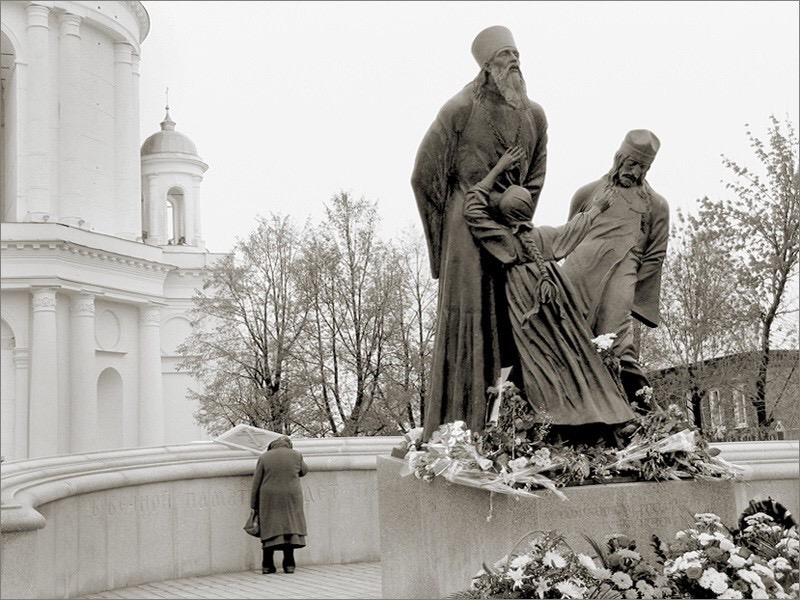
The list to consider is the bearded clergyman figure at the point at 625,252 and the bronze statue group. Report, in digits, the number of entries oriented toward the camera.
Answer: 2

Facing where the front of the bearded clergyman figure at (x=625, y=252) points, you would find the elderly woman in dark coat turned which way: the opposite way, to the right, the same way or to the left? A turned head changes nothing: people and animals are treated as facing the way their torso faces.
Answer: the opposite way

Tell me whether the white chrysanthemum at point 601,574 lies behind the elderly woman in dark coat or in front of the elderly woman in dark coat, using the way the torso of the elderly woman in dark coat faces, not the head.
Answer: behind

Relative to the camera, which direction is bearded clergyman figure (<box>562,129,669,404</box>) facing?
toward the camera

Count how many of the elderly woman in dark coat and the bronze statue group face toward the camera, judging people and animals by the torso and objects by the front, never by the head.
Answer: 1

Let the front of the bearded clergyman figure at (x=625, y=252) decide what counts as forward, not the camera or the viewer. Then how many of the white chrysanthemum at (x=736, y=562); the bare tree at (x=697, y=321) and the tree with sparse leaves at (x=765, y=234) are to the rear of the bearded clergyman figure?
2

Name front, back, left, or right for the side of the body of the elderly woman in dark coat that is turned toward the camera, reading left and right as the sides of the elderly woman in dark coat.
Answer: back

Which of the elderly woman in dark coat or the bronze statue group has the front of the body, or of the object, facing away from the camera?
the elderly woman in dark coat

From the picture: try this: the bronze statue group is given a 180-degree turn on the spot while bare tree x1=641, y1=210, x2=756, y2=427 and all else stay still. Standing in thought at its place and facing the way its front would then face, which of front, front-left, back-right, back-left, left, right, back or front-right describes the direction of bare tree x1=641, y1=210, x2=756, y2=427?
front

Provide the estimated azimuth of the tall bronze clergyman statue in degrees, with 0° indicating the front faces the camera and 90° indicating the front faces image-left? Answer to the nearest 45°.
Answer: approximately 315°
